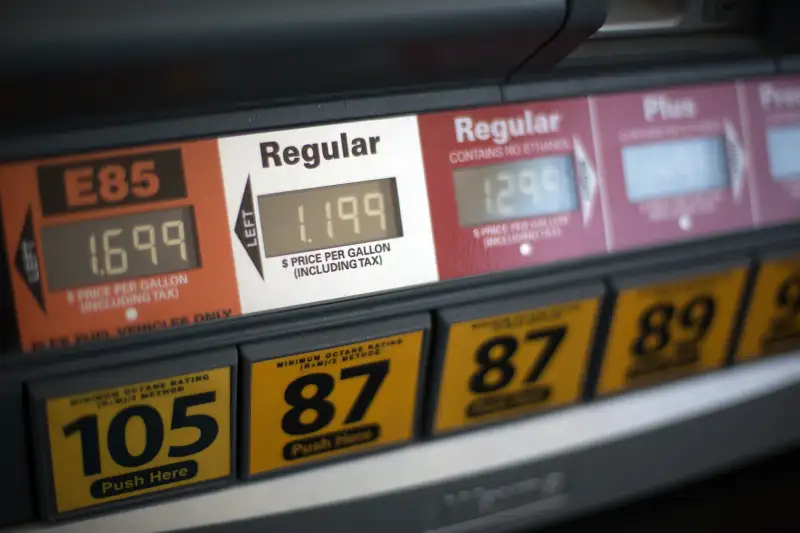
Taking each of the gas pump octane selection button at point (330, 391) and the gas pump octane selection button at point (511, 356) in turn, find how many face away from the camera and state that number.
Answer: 0

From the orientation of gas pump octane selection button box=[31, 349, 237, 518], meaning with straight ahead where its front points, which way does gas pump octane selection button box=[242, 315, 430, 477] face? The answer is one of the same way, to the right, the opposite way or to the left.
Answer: the same way

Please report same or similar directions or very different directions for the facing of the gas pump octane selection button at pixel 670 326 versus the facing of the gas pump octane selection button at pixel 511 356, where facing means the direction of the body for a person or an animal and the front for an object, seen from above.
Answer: same or similar directions

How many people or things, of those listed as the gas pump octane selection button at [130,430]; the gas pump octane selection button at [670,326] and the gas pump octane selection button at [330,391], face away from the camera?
0

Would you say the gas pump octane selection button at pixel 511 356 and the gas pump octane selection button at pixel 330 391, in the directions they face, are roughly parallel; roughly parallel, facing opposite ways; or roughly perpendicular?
roughly parallel

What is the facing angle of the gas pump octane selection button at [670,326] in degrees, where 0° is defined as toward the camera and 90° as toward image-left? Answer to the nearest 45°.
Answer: approximately 315°

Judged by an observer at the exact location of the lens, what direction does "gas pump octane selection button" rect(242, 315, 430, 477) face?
facing the viewer and to the right of the viewer
